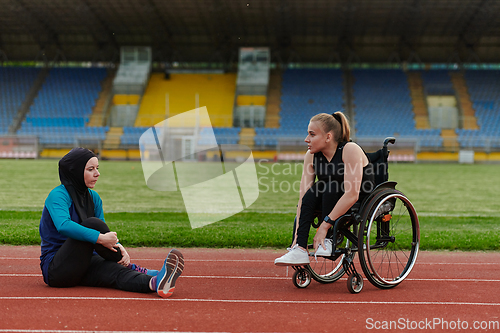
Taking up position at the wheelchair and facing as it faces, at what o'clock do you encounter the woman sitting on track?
The woman sitting on track is roughly at 1 o'clock from the wheelchair.

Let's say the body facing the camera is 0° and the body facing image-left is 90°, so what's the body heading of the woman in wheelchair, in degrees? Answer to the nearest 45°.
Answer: approximately 45°

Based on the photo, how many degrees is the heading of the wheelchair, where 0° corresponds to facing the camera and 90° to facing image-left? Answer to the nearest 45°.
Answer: approximately 45°

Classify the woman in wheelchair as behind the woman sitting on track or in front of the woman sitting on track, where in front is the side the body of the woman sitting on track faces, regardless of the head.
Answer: in front

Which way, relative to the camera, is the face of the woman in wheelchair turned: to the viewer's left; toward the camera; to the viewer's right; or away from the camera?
to the viewer's left

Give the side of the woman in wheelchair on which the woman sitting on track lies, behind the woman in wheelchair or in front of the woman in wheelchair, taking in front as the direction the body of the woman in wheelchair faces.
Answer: in front

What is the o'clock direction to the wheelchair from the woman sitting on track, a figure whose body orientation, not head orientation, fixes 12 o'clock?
The wheelchair is roughly at 11 o'clock from the woman sitting on track.

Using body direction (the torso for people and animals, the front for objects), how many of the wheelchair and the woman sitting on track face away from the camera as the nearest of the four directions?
0

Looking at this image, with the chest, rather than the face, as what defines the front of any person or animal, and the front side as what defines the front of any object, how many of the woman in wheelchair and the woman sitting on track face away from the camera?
0
